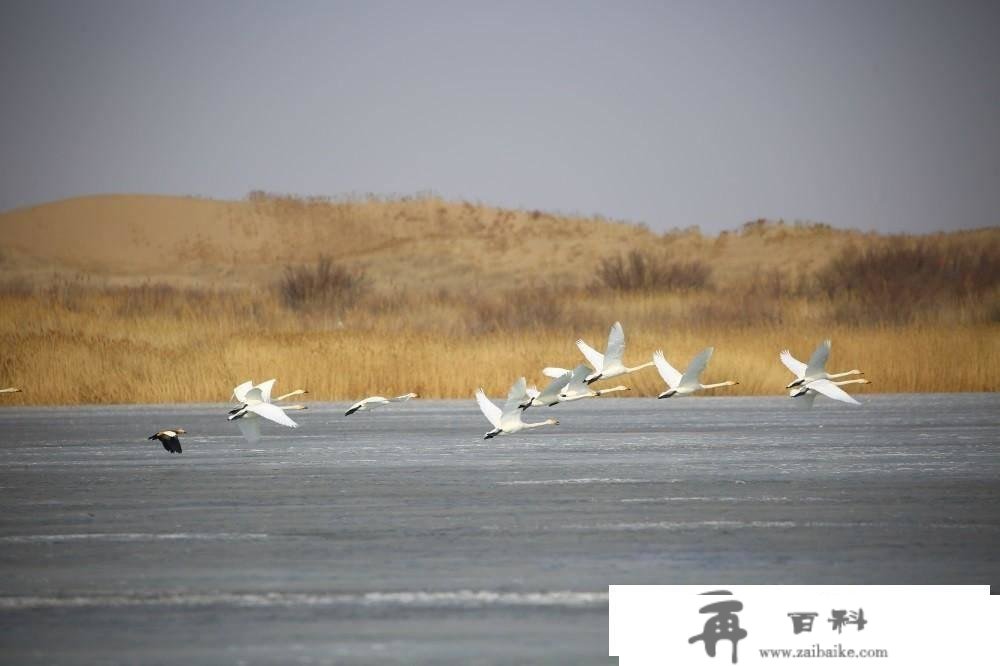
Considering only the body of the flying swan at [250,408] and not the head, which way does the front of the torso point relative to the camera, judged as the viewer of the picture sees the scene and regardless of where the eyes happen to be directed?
to the viewer's right

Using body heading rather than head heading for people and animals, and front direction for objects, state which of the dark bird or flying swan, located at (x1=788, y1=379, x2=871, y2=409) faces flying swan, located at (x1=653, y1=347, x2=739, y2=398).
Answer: the dark bird

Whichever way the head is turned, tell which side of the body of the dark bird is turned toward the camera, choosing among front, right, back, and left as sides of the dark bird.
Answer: right

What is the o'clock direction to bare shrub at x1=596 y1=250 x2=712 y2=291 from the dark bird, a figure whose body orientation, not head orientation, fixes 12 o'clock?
The bare shrub is roughly at 10 o'clock from the dark bird.

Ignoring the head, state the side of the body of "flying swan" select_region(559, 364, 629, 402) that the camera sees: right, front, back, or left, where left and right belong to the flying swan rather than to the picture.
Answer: right

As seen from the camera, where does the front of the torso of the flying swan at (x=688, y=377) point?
to the viewer's right

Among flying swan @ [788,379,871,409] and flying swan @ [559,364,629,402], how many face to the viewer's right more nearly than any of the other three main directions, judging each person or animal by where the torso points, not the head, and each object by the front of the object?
2

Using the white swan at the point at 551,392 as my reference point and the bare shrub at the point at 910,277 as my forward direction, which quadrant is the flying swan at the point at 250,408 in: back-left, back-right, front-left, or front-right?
back-left

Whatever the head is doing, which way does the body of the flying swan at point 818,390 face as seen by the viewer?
to the viewer's right

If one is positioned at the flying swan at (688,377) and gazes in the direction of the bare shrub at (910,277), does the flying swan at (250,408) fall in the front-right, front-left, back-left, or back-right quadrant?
back-left

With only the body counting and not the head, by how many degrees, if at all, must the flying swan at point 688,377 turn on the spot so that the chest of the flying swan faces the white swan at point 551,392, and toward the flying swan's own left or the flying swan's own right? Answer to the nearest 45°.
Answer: approximately 135° to the flying swan's own right
